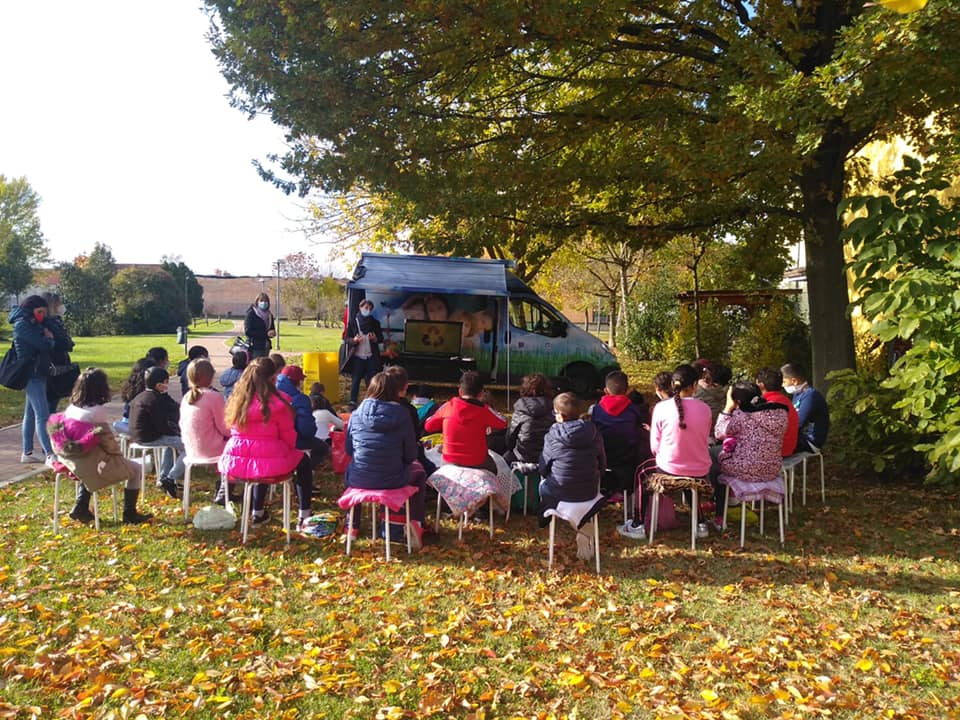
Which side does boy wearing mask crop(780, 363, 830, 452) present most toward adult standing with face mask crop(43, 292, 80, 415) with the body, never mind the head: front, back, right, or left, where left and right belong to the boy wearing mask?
front

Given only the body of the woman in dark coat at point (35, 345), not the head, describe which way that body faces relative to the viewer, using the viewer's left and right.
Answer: facing to the right of the viewer

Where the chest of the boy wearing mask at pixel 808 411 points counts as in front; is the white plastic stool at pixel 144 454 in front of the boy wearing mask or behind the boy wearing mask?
in front

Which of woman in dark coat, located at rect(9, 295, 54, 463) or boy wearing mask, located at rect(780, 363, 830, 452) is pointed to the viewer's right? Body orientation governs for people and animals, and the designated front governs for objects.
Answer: the woman in dark coat

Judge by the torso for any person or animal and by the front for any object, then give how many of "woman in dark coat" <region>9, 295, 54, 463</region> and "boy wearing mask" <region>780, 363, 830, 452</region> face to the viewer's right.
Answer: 1

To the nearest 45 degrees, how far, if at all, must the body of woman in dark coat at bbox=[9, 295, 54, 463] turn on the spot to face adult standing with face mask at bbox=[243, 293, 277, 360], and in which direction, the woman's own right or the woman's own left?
approximately 45° to the woman's own left

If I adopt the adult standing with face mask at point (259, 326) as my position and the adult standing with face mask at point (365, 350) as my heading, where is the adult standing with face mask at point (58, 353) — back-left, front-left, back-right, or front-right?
back-right

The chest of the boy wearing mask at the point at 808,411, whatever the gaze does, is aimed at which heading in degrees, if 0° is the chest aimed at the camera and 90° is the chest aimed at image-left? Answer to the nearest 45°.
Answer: approximately 90°

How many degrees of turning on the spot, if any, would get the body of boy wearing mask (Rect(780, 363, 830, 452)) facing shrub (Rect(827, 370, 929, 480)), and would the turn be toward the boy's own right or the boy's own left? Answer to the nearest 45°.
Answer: approximately 135° to the boy's own right

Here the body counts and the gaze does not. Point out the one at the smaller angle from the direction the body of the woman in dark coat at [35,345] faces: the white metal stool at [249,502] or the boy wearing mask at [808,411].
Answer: the boy wearing mask
